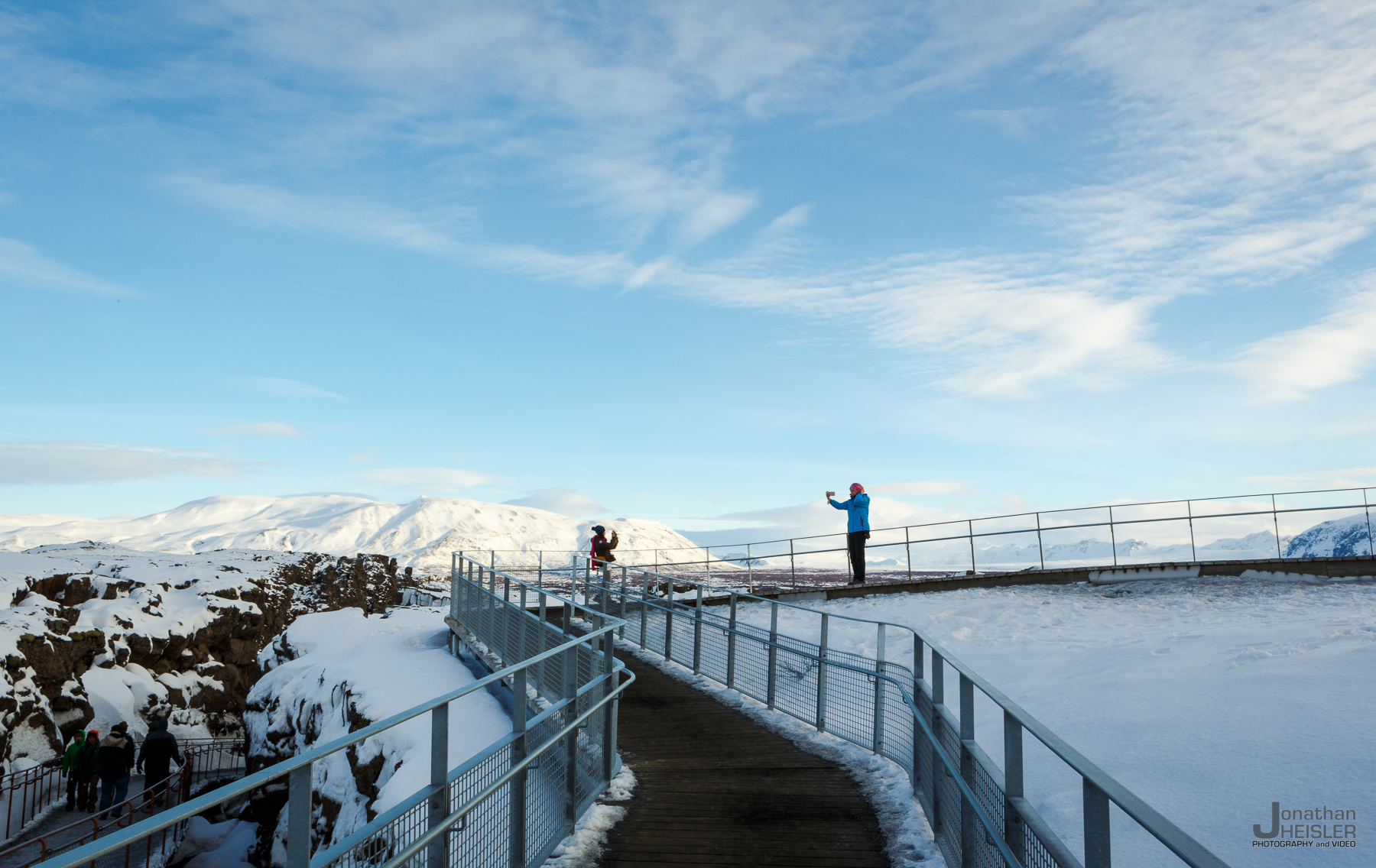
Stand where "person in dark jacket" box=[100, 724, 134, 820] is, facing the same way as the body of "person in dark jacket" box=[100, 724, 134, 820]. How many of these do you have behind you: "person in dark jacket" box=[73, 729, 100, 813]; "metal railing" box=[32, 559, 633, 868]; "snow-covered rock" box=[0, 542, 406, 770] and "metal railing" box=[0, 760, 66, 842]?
1

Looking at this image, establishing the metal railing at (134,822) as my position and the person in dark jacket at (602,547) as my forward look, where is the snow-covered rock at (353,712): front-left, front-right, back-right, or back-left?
front-right

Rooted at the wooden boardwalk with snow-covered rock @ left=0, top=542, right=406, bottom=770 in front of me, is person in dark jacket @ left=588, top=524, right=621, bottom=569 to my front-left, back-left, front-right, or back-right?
front-right

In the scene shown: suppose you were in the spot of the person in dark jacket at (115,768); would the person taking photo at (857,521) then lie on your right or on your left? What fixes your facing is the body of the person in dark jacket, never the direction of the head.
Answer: on your right

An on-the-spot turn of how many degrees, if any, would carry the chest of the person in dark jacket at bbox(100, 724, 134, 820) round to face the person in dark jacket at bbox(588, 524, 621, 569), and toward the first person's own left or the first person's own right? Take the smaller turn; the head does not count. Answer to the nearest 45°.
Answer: approximately 90° to the first person's own right

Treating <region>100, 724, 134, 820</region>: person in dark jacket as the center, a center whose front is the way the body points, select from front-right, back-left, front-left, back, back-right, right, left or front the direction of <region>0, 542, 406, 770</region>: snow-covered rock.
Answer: front

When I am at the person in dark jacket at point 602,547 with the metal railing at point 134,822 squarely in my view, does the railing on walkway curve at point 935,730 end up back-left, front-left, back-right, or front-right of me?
front-left

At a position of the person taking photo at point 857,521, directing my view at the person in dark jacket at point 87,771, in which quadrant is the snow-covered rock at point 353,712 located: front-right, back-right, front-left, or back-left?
front-left

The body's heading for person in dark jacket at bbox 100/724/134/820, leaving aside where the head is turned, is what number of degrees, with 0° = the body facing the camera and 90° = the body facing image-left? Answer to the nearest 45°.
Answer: approximately 180°

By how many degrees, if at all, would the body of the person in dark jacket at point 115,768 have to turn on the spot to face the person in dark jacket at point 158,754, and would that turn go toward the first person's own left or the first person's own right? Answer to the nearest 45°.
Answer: approximately 135° to the first person's own right

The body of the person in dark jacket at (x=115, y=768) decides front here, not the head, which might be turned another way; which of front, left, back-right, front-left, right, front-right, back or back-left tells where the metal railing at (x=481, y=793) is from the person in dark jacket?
back
